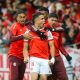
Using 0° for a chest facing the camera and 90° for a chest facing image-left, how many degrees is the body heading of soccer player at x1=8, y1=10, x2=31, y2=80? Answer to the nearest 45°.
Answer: approximately 315°

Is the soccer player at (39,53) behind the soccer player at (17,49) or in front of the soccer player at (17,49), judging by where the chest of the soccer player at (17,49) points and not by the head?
in front
